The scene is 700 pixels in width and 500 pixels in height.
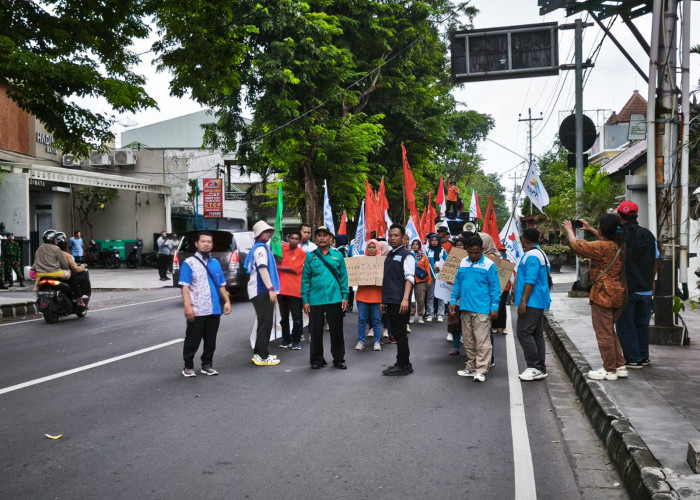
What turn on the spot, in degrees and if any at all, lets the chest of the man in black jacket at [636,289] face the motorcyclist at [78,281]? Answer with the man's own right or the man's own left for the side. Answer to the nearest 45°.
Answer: approximately 45° to the man's own left

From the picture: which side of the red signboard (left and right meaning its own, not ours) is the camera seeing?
front

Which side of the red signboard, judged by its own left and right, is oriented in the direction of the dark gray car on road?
front

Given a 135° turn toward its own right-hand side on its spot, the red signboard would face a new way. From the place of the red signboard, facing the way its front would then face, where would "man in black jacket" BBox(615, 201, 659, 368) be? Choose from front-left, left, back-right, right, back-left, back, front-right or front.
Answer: back-left

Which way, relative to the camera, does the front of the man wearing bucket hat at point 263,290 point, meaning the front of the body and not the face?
to the viewer's right

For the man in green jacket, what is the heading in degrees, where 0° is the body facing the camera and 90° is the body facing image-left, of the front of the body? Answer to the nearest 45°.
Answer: approximately 0°

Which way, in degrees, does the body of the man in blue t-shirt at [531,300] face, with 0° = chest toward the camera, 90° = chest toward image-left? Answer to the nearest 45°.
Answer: approximately 90°

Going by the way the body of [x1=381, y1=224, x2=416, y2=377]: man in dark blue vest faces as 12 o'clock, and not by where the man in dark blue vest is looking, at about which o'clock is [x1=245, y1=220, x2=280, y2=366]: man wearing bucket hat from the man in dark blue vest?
The man wearing bucket hat is roughly at 2 o'clock from the man in dark blue vest.

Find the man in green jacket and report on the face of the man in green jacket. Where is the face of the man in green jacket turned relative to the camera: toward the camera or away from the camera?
toward the camera

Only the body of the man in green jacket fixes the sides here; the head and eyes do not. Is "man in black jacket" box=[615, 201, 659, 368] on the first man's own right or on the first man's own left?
on the first man's own left

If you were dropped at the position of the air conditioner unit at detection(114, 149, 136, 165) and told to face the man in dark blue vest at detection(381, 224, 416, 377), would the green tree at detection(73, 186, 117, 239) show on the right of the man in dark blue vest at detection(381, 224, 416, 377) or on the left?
right

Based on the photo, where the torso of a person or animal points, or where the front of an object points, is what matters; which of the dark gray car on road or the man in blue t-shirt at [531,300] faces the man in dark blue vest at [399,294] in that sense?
the man in blue t-shirt

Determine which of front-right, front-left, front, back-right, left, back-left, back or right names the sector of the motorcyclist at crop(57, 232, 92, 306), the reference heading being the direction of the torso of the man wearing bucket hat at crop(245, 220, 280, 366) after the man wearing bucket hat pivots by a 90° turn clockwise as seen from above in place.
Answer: back-right

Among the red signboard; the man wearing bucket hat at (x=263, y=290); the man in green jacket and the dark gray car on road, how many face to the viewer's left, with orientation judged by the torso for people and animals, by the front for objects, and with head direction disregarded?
0
